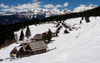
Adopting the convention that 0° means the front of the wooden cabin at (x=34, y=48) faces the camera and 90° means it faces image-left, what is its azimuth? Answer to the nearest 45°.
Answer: approximately 45°
